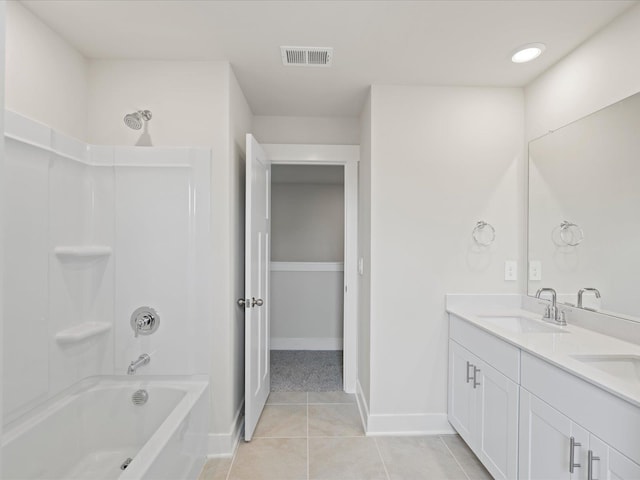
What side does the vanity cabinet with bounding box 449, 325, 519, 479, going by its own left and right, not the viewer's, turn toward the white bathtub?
front

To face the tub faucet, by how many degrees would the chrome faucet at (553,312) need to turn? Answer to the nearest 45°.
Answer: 0° — it already faces it

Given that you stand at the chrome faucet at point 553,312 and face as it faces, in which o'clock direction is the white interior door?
The white interior door is roughly at 1 o'clock from the chrome faucet.

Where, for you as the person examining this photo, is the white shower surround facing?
facing the viewer and to the right of the viewer

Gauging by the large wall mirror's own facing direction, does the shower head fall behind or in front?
in front

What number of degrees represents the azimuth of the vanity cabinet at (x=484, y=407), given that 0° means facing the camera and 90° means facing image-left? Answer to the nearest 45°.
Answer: approximately 45°

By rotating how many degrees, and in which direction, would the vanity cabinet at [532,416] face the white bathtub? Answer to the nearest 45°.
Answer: approximately 45° to its right

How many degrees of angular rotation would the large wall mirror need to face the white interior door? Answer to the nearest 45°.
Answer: approximately 45° to its right

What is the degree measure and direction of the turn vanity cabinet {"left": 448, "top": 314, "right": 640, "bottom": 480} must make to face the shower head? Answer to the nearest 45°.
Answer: approximately 45° to its right

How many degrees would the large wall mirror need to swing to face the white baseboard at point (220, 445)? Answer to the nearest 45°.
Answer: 0° — it already faces it
